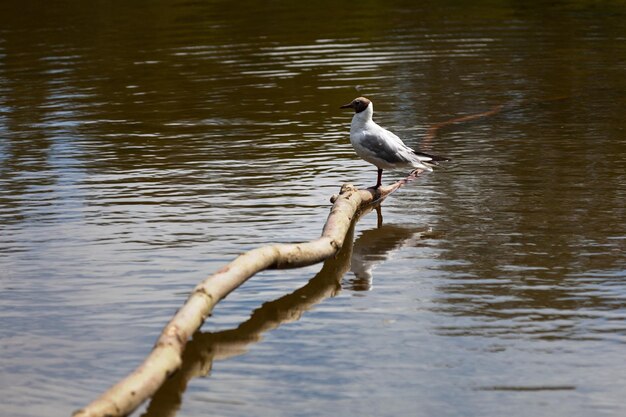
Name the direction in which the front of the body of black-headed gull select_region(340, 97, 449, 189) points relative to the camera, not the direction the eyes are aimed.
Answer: to the viewer's left
